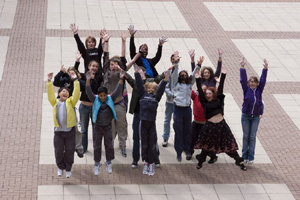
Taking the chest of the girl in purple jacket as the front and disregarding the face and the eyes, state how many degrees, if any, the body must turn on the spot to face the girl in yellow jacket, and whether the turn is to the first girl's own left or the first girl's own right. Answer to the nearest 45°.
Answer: approximately 45° to the first girl's own right

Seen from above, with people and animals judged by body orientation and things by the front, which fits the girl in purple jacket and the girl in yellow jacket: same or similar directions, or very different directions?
same or similar directions

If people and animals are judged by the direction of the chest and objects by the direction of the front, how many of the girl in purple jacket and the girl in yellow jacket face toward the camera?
2

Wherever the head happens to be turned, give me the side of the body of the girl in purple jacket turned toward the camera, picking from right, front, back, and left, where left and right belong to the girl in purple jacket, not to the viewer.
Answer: front

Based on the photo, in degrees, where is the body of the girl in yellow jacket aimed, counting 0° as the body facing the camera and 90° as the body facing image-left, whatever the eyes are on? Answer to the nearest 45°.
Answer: approximately 0°

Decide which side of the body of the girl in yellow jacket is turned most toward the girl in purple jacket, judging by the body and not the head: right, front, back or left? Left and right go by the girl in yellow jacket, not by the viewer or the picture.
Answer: left
